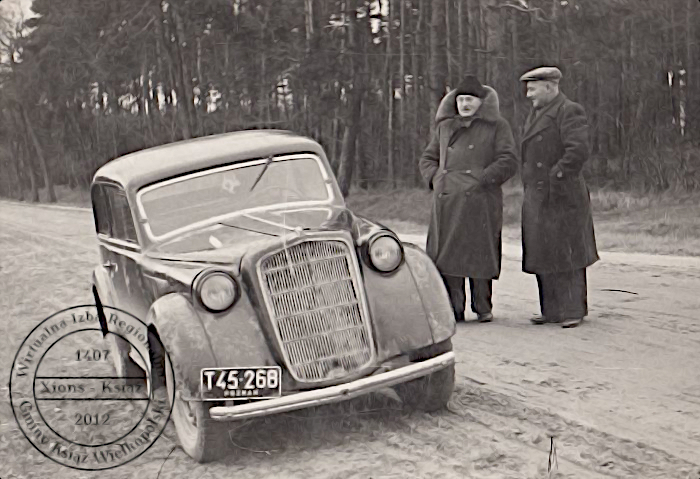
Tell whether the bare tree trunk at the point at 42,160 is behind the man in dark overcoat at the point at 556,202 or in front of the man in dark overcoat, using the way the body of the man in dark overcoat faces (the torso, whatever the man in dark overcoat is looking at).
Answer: in front

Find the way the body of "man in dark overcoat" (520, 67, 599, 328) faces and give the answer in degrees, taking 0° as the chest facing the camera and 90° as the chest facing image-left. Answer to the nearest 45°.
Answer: approximately 45°

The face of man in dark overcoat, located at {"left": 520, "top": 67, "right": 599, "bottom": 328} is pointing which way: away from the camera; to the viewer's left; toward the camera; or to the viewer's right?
to the viewer's left

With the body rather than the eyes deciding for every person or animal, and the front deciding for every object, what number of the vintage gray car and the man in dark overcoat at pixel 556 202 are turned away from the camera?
0
